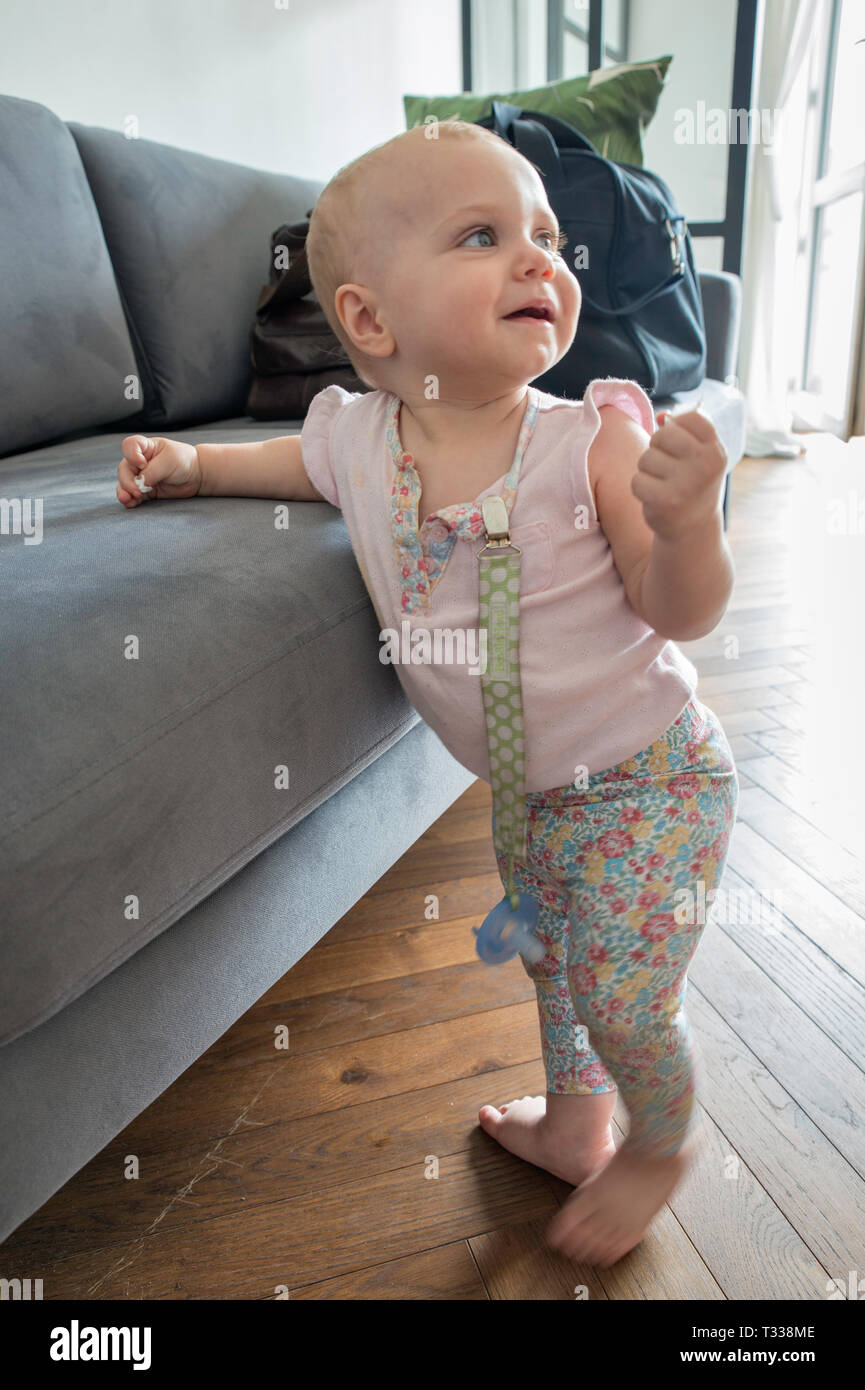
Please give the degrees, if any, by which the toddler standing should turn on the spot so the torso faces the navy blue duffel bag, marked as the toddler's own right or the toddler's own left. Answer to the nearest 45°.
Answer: approximately 135° to the toddler's own right

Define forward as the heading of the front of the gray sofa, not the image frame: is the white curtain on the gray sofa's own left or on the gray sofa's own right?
on the gray sofa's own left

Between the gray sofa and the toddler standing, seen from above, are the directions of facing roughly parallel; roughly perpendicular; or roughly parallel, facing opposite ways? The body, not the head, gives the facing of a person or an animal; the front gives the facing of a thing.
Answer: roughly perpendicular

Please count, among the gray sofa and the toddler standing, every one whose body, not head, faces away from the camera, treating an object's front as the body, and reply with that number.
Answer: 0

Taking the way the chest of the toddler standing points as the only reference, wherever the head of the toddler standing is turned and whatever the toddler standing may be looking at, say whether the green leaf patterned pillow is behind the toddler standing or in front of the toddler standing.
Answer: behind

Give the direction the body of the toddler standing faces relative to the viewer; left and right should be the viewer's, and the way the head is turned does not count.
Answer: facing the viewer and to the left of the viewer

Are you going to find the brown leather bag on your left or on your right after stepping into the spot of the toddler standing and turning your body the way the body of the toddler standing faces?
on your right

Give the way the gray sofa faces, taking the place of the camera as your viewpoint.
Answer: facing the viewer and to the right of the viewer
